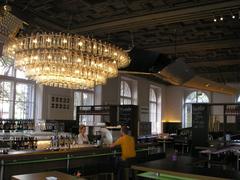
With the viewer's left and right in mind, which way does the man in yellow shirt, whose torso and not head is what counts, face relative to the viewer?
facing away from the viewer and to the left of the viewer

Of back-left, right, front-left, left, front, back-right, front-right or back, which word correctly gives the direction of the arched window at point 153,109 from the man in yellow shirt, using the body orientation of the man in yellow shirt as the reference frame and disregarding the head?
front-right

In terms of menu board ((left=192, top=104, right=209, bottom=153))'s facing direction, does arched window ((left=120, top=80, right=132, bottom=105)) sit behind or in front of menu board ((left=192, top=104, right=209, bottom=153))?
behind

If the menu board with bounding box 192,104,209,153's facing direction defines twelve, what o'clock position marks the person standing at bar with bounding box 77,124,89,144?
The person standing at bar is roughly at 1 o'clock from the menu board.

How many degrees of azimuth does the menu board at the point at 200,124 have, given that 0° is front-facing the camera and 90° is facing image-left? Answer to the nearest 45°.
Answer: approximately 0°

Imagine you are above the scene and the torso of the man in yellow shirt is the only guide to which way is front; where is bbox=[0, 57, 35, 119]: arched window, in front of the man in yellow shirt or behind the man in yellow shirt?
in front

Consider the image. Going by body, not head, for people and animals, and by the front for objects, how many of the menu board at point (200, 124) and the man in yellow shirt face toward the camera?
1

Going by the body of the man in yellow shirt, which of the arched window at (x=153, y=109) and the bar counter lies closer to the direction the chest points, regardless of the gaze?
the arched window

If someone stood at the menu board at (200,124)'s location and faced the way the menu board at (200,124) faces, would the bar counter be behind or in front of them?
in front

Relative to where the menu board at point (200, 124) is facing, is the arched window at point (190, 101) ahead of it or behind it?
behind
